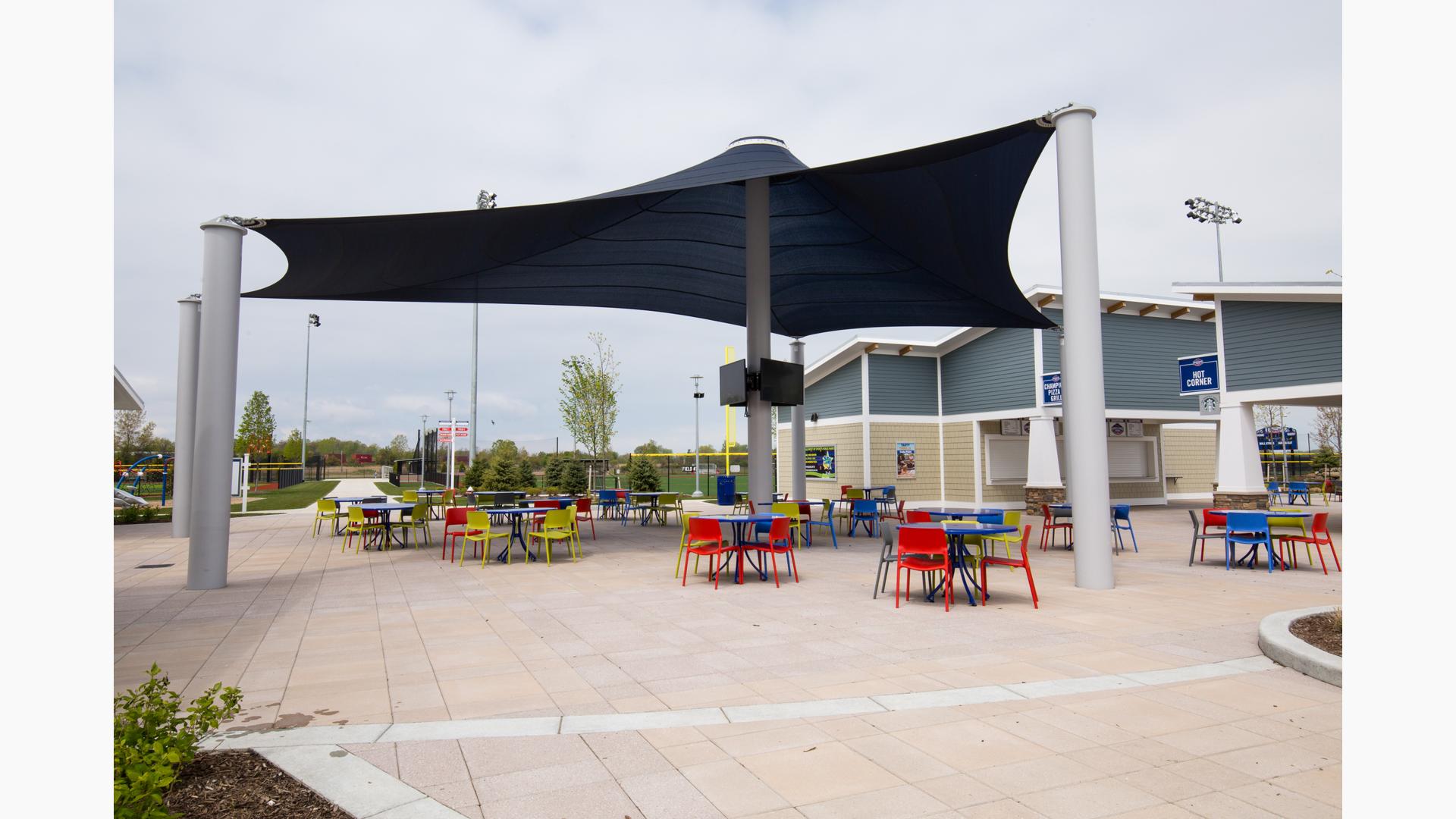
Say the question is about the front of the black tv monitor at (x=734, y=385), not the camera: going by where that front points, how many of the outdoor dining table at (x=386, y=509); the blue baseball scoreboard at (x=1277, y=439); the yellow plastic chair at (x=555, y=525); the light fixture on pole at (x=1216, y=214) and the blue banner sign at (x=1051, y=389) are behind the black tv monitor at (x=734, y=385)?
3

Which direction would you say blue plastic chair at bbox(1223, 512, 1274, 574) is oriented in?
away from the camera

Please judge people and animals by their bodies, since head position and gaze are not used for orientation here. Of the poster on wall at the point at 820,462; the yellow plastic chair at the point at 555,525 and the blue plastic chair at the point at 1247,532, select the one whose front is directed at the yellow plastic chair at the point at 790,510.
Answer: the poster on wall

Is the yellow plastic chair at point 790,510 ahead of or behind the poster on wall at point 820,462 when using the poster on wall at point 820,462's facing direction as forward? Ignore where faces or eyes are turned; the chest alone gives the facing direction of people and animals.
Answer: ahead

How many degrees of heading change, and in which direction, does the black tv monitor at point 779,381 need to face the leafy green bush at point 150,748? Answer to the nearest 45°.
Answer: approximately 45° to its right

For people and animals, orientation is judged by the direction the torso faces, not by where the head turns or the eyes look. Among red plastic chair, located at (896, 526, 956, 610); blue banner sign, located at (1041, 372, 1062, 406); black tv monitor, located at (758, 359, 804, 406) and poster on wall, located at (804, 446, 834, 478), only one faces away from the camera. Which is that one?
the red plastic chair

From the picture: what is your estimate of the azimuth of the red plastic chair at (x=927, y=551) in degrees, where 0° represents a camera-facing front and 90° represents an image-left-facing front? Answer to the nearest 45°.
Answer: approximately 180°

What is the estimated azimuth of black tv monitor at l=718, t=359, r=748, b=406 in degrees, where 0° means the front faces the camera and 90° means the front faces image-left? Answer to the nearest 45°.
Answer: approximately 45°

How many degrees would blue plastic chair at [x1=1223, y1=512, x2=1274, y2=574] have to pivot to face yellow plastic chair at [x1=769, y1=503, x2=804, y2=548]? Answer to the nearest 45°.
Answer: approximately 90° to its left
